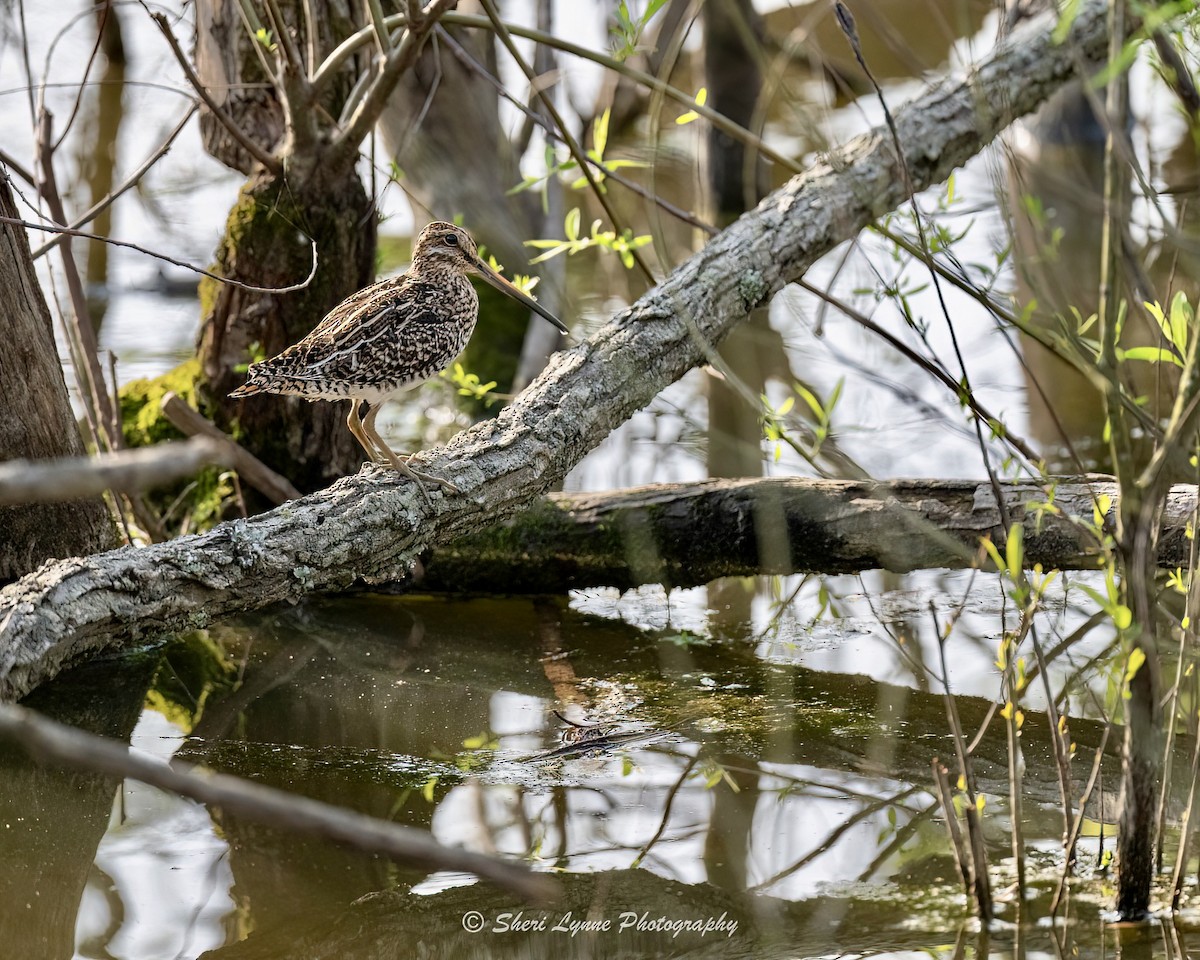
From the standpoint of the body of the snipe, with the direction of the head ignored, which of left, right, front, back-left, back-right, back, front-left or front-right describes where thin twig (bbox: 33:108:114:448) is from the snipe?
back-left

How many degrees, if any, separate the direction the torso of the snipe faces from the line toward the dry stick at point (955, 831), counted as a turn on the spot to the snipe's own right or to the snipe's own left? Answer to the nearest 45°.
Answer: approximately 45° to the snipe's own right

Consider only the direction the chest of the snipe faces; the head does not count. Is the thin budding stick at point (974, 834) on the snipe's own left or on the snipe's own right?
on the snipe's own right

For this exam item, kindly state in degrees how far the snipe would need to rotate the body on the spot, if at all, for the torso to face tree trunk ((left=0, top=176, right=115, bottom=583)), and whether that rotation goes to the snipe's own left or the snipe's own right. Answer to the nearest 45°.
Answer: approximately 180°

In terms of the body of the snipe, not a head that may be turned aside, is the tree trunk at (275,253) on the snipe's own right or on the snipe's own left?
on the snipe's own left

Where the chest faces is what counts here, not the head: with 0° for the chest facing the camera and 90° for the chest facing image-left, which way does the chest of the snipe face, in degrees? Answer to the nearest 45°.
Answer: approximately 270°

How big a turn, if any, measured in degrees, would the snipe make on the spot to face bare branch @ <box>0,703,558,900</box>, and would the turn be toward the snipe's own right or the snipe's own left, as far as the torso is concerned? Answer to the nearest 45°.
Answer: approximately 90° to the snipe's own right

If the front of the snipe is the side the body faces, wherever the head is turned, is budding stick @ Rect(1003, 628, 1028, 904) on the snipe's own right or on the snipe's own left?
on the snipe's own right

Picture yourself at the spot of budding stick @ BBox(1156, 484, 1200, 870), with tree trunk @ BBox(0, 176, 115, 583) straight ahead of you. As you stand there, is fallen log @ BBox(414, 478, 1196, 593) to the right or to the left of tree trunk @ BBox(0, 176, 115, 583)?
right
